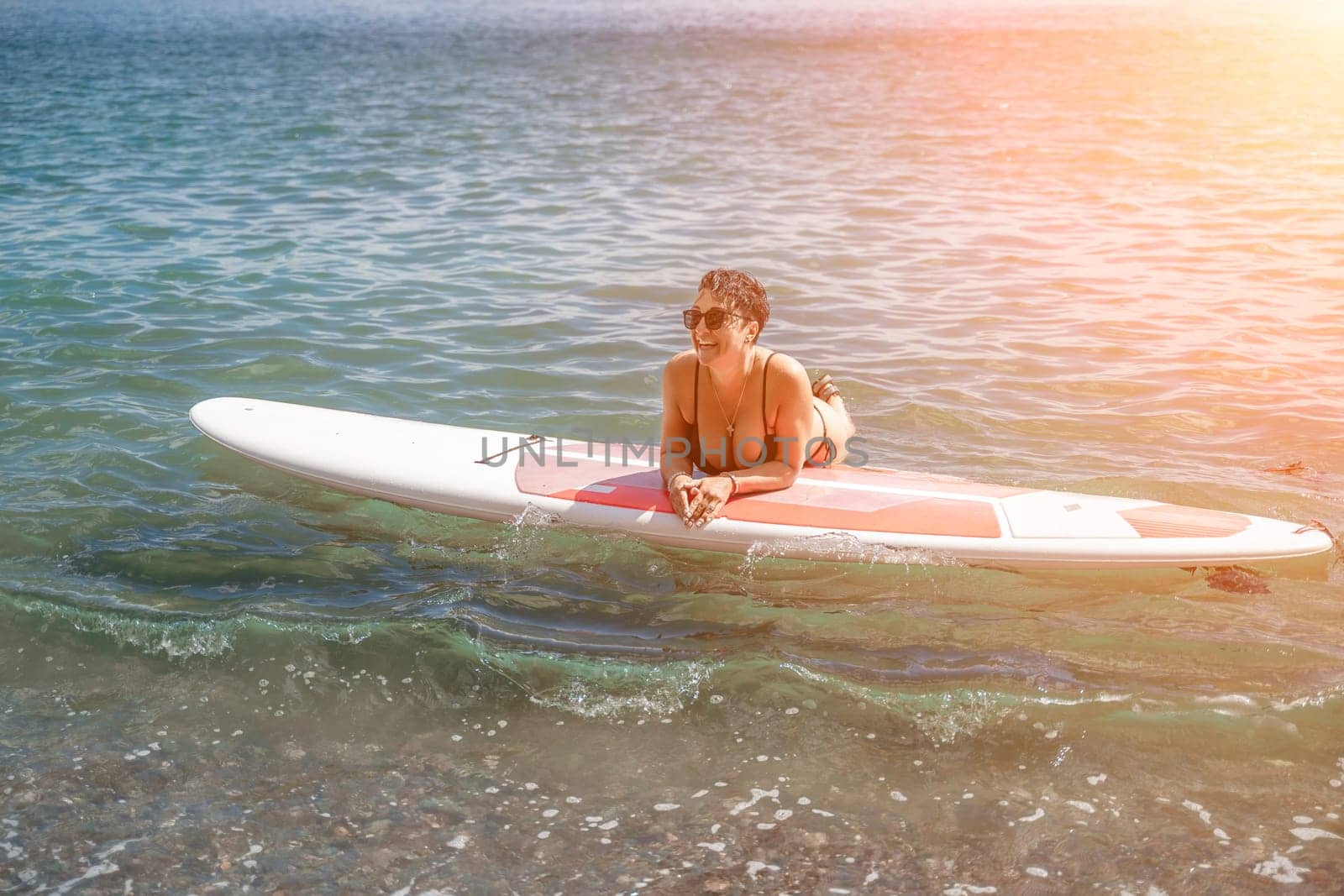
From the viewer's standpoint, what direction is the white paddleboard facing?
to the viewer's left
